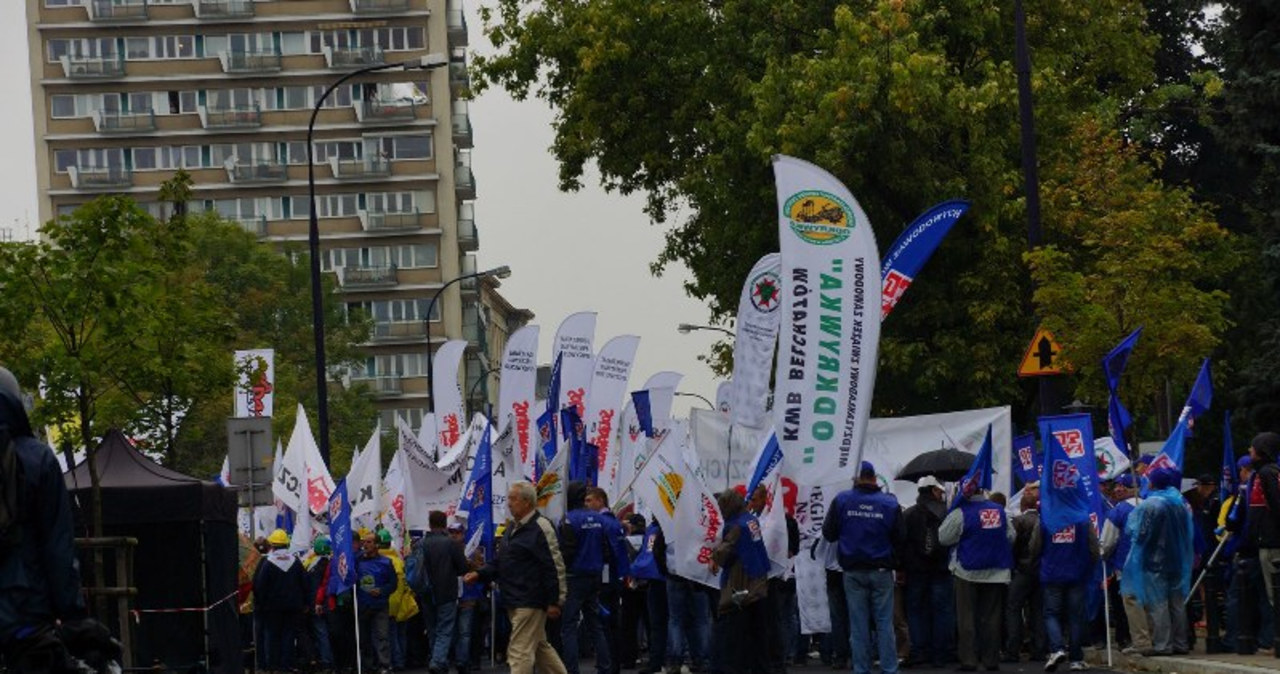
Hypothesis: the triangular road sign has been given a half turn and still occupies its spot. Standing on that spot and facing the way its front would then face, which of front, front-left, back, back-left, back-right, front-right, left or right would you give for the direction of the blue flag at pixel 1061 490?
back

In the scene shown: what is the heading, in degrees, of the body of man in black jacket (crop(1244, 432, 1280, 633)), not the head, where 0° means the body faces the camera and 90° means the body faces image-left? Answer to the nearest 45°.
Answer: approximately 90°

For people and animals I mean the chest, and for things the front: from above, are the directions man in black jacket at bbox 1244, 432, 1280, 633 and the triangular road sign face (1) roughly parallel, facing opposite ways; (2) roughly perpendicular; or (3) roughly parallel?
roughly perpendicular

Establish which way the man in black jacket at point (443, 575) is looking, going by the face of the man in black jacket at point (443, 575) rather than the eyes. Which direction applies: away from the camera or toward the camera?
away from the camera

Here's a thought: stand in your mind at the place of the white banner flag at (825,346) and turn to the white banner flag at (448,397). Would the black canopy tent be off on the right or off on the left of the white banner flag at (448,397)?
left

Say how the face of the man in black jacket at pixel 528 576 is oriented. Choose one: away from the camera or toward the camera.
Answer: toward the camera

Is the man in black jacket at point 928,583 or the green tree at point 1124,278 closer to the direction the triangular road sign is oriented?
the man in black jacket

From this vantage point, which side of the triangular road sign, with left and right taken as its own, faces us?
front

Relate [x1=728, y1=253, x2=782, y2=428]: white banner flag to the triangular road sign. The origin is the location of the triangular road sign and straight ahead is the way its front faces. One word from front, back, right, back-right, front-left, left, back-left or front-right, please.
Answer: front-right

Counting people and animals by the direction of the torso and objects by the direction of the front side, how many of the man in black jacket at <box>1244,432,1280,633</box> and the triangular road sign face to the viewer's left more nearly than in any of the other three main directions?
1
